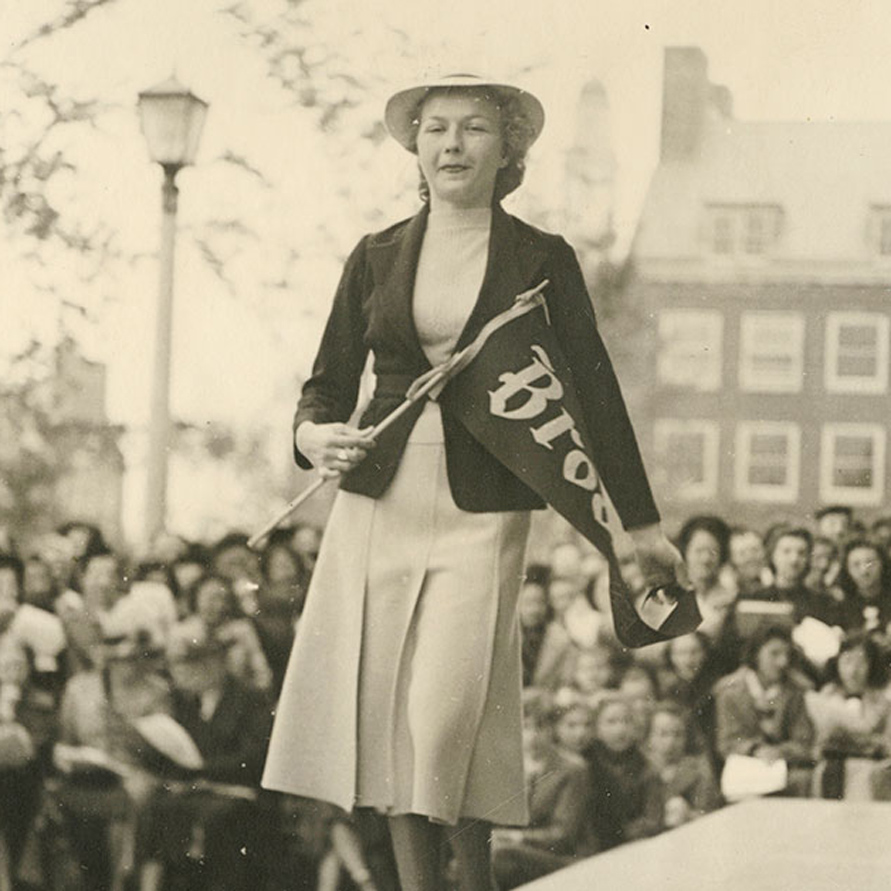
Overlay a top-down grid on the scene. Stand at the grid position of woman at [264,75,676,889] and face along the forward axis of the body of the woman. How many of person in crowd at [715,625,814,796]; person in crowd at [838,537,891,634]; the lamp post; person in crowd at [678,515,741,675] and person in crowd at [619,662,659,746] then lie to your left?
4

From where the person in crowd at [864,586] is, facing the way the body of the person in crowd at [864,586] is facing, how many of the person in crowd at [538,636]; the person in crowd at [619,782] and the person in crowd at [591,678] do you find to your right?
3

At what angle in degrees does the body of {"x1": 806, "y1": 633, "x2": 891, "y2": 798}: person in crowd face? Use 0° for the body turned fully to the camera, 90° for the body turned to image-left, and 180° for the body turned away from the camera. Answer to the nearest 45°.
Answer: approximately 0°

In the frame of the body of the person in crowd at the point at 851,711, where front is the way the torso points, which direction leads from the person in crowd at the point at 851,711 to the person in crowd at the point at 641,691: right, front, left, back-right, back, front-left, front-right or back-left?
right

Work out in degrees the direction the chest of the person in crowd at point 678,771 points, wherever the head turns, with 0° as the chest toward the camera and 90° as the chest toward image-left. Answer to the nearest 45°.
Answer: approximately 45°

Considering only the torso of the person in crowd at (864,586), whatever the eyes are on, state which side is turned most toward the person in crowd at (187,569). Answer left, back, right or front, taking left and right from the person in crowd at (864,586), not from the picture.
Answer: right

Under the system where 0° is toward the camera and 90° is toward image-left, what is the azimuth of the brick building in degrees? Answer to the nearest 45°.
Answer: approximately 0°
